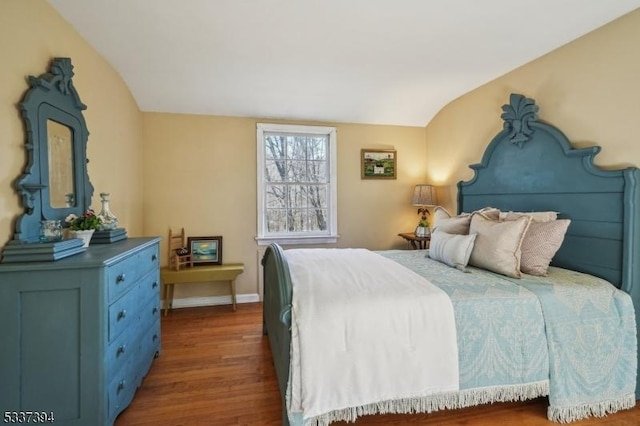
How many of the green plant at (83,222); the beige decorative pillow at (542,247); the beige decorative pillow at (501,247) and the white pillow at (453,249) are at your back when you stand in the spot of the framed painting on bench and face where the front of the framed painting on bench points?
0

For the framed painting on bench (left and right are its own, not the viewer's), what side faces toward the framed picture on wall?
left

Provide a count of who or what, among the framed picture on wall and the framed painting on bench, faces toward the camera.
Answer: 2

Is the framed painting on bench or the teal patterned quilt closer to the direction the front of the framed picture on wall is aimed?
the teal patterned quilt

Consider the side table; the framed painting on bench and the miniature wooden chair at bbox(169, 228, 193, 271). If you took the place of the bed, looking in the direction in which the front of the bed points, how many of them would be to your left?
0

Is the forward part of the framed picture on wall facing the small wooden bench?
no

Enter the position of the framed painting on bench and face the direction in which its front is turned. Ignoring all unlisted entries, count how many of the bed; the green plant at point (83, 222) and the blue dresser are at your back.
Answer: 0

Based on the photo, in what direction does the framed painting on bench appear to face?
toward the camera

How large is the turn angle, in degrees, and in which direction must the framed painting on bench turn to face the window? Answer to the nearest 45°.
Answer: approximately 90° to its left

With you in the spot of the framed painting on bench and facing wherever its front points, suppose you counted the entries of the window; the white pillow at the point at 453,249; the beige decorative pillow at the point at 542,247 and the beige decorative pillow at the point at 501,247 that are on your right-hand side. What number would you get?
0

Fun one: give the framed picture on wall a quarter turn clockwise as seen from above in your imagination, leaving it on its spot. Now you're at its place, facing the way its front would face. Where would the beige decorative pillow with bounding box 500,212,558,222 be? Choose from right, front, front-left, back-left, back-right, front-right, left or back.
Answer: back-left

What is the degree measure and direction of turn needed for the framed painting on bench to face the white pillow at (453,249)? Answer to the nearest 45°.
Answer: approximately 45° to its left

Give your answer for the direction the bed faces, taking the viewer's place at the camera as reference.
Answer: facing the viewer and to the left of the viewer

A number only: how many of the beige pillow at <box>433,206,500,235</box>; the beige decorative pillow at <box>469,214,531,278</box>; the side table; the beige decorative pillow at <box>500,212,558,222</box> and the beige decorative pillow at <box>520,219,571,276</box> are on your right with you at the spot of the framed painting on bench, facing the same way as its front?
0

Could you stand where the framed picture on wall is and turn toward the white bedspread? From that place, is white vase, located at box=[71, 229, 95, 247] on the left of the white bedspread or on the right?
right

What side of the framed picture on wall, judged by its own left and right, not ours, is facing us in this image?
front

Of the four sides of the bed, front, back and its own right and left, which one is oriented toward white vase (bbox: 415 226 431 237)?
right

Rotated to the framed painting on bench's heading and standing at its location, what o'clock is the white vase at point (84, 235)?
The white vase is roughly at 1 o'clock from the framed painting on bench.

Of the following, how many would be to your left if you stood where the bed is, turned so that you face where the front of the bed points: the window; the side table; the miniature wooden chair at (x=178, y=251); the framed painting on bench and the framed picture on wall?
0
